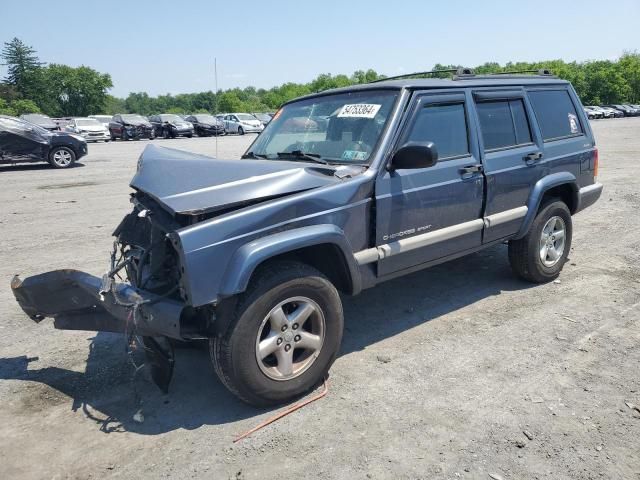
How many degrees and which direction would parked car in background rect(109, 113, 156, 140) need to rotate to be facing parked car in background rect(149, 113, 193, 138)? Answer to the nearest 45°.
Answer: approximately 45° to its left

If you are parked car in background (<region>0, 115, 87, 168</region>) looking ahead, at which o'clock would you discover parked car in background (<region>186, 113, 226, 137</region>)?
parked car in background (<region>186, 113, 226, 137</region>) is roughly at 10 o'clock from parked car in background (<region>0, 115, 87, 168</region>).

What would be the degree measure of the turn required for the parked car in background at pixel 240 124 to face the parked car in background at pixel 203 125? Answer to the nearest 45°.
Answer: approximately 135° to its right

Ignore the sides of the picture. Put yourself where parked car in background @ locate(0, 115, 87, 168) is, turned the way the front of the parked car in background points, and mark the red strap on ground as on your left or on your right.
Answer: on your right

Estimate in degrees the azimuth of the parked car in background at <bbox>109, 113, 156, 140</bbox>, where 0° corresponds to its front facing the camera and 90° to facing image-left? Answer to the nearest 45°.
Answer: approximately 315°

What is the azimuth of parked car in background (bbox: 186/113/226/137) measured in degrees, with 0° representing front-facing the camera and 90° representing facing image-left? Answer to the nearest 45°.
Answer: approximately 315°

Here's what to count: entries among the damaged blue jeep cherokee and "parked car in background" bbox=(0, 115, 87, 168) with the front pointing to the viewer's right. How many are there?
1

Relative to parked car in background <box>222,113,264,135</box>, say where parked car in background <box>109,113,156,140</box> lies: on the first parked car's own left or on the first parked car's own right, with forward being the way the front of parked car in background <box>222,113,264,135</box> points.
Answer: on the first parked car's own right

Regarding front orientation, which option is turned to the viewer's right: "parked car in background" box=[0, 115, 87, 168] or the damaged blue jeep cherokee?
the parked car in background

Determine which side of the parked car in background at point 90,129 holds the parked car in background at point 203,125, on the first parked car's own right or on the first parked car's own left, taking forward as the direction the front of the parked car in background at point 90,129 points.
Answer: on the first parked car's own left

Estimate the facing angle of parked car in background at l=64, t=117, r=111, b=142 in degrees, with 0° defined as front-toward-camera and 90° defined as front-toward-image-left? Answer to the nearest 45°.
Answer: approximately 315°

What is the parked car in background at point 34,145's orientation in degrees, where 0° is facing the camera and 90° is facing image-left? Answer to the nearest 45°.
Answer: approximately 270°
